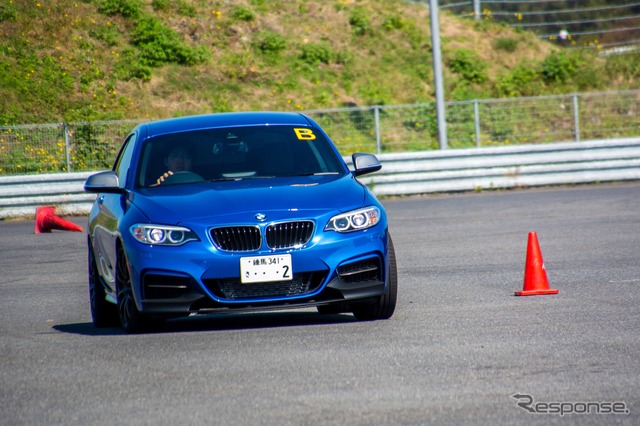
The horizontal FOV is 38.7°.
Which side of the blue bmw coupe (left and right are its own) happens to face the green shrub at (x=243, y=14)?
back

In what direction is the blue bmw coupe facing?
toward the camera

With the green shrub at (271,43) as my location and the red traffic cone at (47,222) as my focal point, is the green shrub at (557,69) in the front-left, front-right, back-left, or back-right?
back-left

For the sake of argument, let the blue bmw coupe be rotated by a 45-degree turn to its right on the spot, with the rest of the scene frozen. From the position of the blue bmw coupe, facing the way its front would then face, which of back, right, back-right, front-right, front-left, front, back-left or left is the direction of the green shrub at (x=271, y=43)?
back-right

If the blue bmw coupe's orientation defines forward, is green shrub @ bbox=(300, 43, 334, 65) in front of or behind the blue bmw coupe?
behind

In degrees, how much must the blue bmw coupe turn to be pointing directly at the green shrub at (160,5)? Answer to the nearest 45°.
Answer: approximately 180°

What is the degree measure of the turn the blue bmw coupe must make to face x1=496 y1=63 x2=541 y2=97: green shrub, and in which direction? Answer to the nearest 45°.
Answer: approximately 180°

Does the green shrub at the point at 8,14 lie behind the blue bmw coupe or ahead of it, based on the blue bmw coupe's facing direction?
behind

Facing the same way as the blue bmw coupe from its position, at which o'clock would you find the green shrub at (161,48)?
The green shrub is roughly at 6 o'clock from the blue bmw coupe.

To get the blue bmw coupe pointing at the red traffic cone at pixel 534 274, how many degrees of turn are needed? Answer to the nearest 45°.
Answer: approximately 135° to its left

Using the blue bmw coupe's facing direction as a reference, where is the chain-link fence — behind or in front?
behind

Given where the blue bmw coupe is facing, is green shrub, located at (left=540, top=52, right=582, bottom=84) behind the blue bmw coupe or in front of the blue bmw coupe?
behind

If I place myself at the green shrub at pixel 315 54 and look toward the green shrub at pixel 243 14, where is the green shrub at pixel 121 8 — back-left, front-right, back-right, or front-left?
front-left

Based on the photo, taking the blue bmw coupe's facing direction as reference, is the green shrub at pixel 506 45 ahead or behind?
behind
